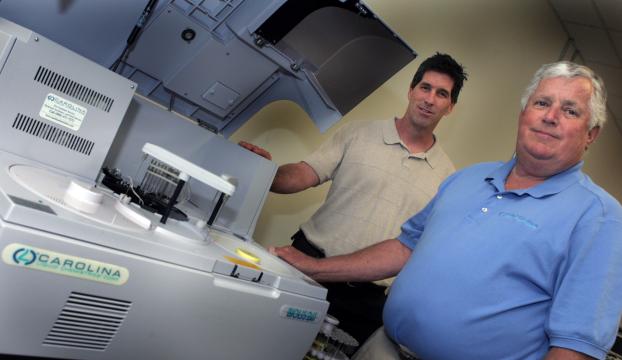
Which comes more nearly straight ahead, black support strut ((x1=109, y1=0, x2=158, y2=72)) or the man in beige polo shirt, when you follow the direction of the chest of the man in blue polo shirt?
the black support strut

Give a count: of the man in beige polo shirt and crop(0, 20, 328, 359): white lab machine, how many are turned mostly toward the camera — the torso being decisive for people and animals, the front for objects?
2

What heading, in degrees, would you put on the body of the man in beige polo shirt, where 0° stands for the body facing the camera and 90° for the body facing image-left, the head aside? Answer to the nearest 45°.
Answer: approximately 0°

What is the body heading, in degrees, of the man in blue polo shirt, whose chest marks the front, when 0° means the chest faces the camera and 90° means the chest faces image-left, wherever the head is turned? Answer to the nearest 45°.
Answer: approximately 45°

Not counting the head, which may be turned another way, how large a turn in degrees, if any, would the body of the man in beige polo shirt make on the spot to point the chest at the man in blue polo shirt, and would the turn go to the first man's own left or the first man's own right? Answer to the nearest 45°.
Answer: approximately 45° to the first man's own left

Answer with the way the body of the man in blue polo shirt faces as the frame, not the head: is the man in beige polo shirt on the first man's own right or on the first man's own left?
on the first man's own right
